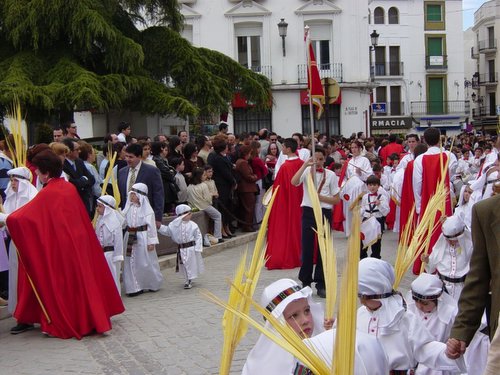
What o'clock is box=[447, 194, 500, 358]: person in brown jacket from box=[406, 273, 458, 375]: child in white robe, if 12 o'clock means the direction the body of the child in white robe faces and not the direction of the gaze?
The person in brown jacket is roughly at 10 o'clock from the child in white robe.

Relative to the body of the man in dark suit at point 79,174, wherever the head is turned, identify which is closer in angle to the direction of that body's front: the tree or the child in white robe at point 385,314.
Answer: the child in white robe

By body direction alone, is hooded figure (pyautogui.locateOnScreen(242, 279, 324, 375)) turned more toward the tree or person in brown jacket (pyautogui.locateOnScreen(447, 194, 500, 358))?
the person in brown jacket

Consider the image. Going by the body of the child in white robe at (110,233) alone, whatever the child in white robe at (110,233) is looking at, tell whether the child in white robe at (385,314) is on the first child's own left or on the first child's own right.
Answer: on the first child's own left

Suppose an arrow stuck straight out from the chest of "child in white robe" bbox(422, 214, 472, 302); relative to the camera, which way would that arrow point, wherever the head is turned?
toward the camera

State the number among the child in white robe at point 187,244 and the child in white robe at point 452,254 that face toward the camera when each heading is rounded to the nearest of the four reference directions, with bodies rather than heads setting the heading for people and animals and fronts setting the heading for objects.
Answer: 2

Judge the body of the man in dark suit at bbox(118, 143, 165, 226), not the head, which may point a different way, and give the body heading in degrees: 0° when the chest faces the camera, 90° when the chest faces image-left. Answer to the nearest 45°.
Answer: approximately 45°
